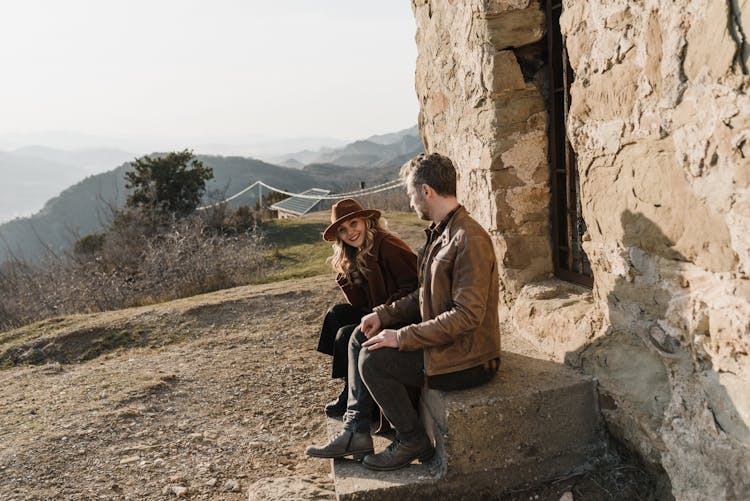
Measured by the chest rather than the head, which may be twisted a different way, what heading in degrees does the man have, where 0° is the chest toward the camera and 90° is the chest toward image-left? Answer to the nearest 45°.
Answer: approximately 90°

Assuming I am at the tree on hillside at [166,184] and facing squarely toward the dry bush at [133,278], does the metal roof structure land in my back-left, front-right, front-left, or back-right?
back-left

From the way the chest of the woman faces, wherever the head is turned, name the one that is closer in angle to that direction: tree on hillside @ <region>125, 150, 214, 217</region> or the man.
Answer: the man

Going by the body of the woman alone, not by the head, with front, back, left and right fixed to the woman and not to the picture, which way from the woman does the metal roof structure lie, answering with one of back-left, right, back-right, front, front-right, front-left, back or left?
back-right

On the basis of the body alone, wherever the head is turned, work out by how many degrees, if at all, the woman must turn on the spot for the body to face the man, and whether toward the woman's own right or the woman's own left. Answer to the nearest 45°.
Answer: approximately 45° to the woman's own left

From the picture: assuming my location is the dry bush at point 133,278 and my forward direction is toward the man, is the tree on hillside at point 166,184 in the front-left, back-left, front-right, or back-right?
back-left

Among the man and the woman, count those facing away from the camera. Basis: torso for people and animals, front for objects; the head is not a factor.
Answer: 0
